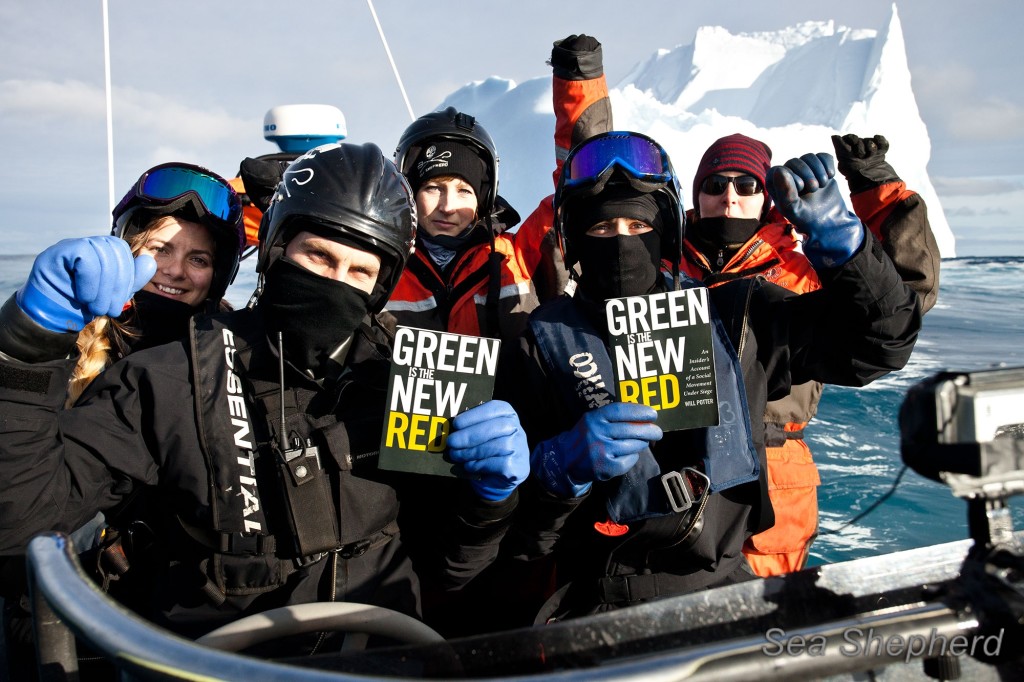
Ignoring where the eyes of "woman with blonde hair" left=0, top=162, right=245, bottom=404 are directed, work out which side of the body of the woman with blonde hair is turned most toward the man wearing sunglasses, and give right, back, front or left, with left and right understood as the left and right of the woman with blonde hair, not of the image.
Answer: left

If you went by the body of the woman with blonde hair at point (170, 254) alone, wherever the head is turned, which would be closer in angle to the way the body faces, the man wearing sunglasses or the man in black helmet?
the man in black helmet

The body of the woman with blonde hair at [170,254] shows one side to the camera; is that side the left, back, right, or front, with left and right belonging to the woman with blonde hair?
front

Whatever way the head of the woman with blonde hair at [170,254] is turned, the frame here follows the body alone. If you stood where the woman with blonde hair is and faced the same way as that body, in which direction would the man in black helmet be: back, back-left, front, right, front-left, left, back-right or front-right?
front

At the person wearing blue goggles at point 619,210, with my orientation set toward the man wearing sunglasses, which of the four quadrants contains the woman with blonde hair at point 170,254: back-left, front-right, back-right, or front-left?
back-left

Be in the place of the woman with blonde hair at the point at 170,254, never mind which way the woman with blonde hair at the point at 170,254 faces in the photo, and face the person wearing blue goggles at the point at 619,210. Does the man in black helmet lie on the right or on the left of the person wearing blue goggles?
right

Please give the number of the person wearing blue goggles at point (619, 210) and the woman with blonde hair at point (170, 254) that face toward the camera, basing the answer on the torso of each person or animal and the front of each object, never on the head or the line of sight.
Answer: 2

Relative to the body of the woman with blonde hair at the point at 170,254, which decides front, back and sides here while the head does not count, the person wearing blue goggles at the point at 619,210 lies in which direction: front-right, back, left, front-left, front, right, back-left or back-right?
front-left

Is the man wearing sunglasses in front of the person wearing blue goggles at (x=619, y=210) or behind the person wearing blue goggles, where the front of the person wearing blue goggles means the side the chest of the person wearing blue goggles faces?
behind

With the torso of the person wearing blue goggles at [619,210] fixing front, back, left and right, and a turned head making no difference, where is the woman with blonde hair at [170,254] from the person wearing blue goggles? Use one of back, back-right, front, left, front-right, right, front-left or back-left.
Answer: right
